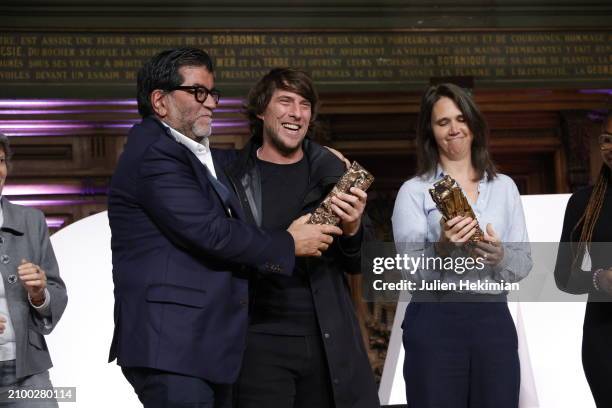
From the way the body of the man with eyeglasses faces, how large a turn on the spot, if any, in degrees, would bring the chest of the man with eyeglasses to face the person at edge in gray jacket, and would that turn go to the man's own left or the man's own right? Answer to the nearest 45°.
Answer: approximately 135° to the man's own left

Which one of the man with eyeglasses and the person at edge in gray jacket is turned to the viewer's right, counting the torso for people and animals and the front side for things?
the man with eyeglasses

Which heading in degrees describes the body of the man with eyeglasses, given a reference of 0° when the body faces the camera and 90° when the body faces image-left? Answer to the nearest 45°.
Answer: approximately 270°

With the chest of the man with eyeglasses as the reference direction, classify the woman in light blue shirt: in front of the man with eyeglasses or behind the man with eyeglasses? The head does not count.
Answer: in front

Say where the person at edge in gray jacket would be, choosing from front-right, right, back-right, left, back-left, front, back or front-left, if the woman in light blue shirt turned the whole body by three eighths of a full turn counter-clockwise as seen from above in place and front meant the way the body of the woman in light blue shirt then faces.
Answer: back-left

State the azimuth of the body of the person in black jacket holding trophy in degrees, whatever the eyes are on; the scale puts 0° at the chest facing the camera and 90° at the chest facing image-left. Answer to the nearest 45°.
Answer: approximately 0°

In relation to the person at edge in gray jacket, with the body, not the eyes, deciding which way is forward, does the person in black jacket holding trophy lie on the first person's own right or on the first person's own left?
on the first person's own left
